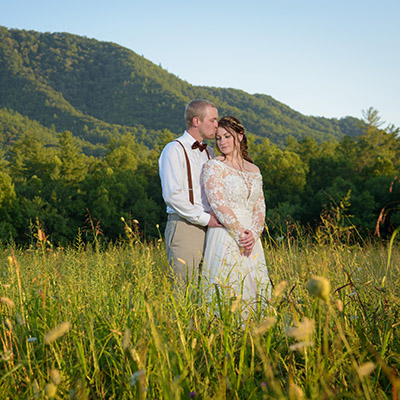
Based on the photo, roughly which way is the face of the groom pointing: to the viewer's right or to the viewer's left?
to the viewer's right

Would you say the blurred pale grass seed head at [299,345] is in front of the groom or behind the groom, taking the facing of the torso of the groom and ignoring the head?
in front

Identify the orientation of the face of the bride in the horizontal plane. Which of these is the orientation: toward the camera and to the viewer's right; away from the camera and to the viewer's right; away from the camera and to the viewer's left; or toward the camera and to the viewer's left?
toward the camera and to the viewer's left

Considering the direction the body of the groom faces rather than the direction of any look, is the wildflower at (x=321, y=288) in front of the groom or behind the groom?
in front

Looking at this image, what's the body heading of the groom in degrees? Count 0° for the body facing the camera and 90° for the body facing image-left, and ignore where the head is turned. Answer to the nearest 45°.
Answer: approximately 315°
